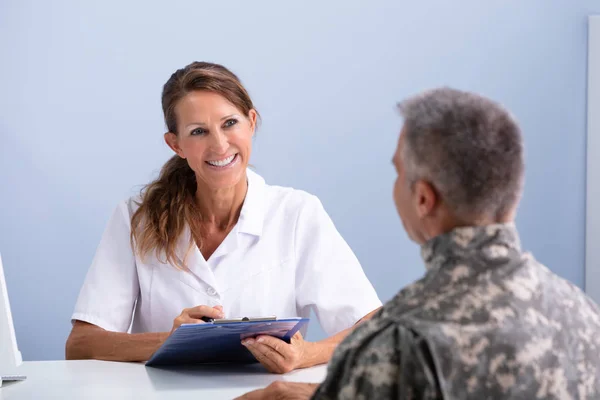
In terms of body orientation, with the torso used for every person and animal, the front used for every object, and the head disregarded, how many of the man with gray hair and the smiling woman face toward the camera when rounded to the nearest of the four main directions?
1

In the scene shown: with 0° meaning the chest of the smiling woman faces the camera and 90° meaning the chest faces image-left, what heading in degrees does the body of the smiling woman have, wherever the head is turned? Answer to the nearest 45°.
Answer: approximately 0°

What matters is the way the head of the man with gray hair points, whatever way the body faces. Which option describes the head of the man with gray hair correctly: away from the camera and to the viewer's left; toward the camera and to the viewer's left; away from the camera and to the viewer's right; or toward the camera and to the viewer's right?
away from the camera and to the viewer's left

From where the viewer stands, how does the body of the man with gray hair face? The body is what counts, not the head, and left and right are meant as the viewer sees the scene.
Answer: facing away from the viewer and to the left of the viewer

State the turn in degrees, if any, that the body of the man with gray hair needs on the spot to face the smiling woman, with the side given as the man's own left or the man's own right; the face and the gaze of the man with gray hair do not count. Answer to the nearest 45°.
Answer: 0° — they already face them

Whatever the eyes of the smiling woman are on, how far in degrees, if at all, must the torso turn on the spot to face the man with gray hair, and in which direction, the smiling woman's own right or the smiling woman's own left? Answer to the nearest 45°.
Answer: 0° — they already face them
